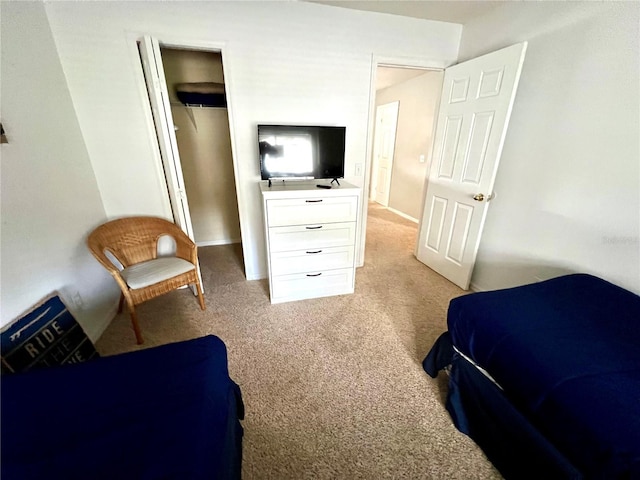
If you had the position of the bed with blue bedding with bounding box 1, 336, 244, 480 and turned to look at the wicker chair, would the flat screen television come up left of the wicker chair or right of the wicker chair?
right

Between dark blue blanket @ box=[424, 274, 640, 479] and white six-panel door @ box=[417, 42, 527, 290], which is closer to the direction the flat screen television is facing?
the dark blue blanket

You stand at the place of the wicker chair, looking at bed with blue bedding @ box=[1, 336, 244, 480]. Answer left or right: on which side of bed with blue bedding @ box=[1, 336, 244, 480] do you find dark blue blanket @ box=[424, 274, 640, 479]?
left

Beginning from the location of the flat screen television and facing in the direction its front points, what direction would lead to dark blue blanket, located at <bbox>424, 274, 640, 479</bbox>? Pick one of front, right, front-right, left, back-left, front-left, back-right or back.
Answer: front-left

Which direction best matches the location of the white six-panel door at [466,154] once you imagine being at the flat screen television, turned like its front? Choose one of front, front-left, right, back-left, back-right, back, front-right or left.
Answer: left

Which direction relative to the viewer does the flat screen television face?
toward the camera

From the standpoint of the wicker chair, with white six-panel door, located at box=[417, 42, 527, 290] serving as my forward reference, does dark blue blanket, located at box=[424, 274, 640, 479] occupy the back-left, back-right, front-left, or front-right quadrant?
front-right

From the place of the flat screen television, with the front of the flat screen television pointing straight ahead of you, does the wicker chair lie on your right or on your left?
on your right

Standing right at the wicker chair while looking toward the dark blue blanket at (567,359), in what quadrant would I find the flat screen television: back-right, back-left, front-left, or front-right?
front-left
